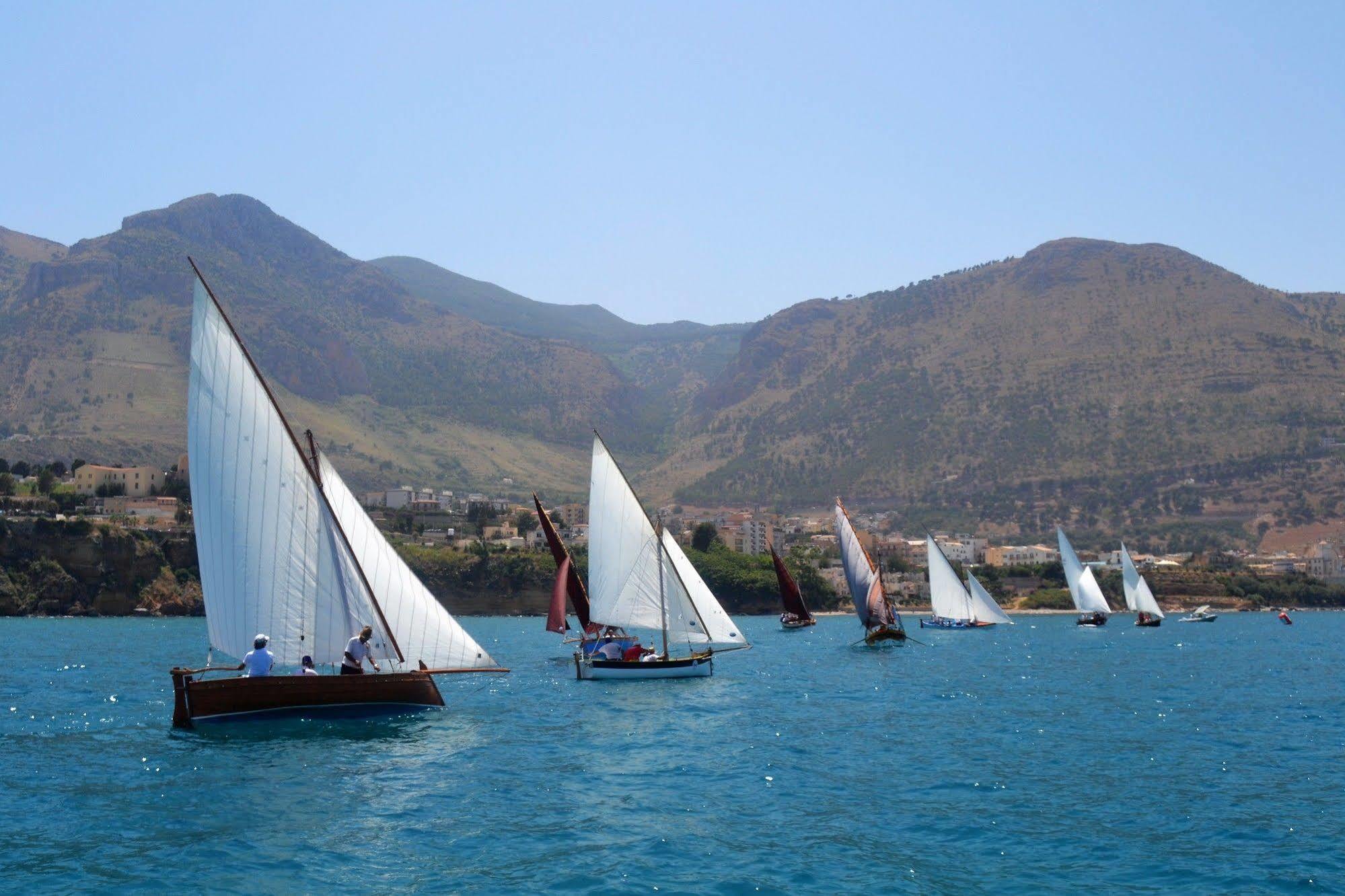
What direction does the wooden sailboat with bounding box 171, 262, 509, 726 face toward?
to the viewer's right
